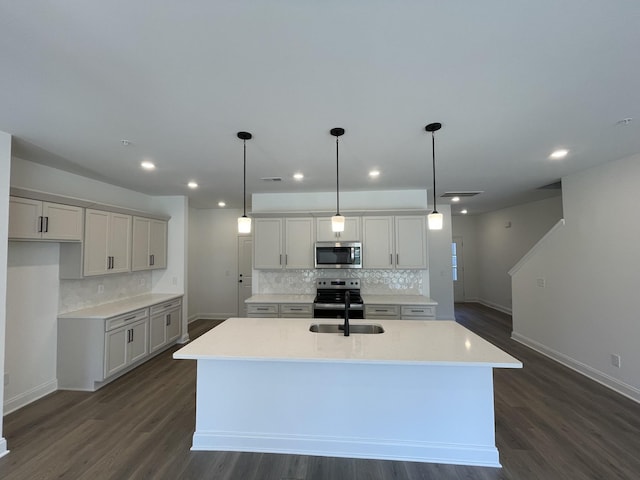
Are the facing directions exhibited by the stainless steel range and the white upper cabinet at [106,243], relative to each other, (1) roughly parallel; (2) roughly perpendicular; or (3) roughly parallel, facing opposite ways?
roughly perpendicular

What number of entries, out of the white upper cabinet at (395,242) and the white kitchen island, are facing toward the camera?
1

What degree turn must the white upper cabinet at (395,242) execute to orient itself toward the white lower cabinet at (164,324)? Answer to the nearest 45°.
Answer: approximately 90° to its right

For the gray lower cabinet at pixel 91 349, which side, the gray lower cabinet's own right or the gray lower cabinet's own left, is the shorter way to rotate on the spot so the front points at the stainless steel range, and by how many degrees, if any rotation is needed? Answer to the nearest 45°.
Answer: approximately 45° to the gray lower cabinet's own left

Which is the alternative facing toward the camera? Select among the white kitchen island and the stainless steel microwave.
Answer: the stainless steel microwave

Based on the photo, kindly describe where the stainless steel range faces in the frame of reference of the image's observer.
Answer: facing the viewer

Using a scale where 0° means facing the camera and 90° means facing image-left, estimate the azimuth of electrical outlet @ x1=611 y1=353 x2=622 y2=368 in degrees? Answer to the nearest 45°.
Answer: approximately 45°

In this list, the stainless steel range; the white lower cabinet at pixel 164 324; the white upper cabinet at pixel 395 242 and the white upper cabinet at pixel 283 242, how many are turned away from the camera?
0

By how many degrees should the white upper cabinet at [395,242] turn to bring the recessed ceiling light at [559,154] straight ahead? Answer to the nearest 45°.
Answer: approximately 45° to its left

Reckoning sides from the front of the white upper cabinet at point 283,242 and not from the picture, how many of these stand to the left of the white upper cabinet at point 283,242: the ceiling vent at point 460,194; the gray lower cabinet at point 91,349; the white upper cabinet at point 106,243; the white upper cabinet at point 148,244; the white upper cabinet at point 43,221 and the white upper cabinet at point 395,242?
2

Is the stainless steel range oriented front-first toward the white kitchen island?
yes

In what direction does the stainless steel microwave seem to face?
toward the camera

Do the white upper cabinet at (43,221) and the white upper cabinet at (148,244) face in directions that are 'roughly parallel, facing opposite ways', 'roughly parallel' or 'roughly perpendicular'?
roughly parallel

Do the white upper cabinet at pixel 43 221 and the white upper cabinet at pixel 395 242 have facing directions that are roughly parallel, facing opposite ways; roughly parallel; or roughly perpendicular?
roughly perpendicular

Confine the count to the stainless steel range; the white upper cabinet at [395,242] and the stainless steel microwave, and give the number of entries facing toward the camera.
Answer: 3

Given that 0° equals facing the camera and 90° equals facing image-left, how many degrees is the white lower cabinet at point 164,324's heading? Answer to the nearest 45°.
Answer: approximately 315°

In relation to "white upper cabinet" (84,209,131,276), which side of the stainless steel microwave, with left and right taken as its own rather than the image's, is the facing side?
right

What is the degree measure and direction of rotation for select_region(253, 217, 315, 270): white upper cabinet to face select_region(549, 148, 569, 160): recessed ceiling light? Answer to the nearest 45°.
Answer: approximately 45° to its left
